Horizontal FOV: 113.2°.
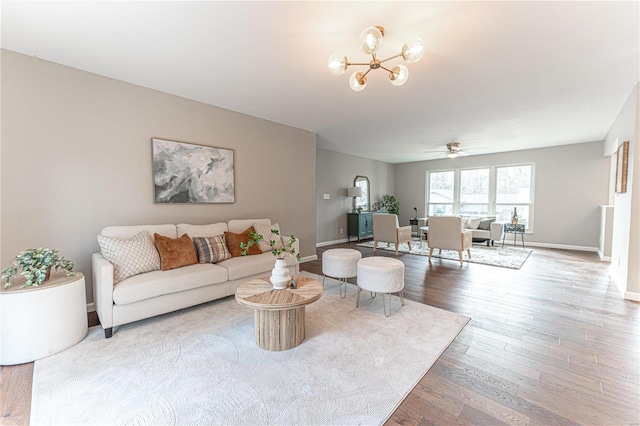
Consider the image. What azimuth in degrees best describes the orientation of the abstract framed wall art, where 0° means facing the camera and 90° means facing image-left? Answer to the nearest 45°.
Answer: approximately 315°

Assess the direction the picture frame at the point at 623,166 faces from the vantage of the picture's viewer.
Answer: facing to the left of the viewer

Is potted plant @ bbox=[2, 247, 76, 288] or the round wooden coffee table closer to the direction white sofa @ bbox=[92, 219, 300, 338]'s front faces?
the round wooden coffee table

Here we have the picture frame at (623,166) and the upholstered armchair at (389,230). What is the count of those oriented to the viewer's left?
1

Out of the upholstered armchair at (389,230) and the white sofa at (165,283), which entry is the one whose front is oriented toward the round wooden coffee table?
the white sofa

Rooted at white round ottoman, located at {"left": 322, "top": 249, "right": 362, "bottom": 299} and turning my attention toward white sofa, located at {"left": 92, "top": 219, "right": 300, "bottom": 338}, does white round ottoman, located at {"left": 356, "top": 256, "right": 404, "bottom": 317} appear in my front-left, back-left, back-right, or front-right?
back-left

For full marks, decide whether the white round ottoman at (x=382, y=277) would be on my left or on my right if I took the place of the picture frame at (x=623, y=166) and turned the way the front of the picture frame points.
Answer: on my left

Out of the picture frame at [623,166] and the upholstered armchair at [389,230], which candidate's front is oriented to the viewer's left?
the picture frame

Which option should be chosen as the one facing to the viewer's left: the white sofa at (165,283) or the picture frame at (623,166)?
the picture frame
